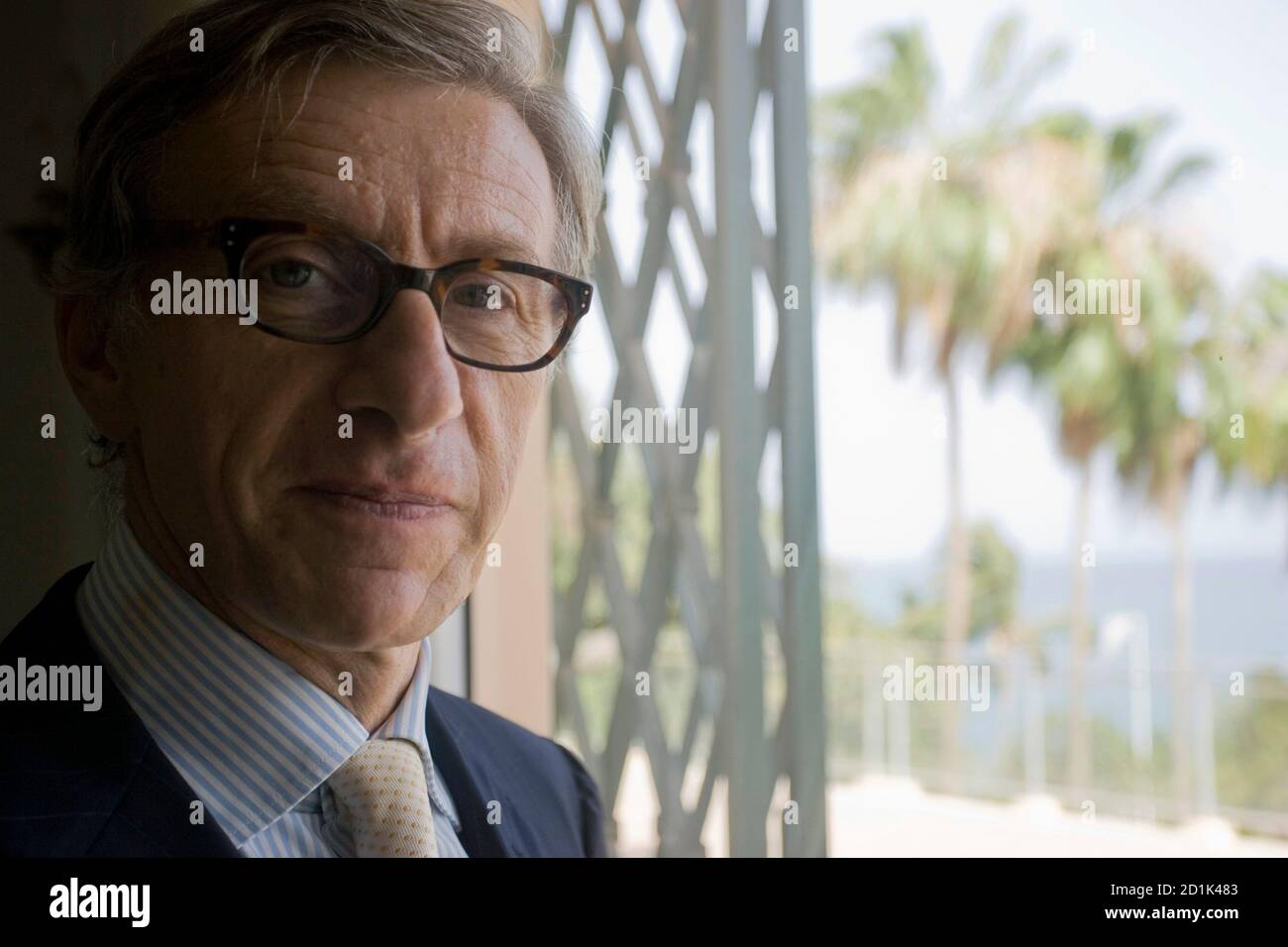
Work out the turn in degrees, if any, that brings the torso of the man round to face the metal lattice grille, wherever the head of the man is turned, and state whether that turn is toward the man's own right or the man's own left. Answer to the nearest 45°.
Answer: approximately 90° to the man's own left

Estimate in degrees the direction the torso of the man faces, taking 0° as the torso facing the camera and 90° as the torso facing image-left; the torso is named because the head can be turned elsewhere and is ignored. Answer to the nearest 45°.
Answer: approximately 315°

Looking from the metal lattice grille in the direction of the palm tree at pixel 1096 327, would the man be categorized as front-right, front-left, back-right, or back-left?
back-left

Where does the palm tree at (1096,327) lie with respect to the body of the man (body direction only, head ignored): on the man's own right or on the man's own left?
on the man's own left
